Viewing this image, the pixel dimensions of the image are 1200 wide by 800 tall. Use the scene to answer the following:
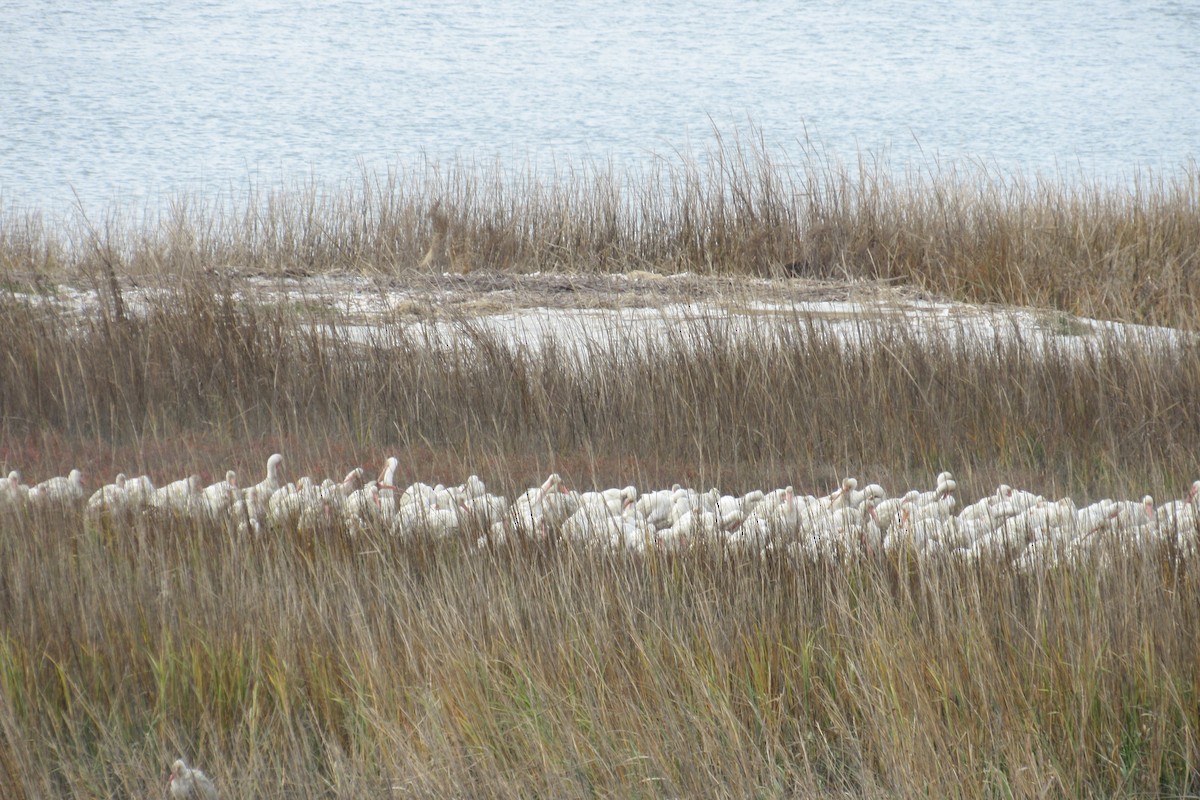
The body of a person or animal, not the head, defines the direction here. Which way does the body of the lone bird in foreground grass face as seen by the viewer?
to the viewer's left

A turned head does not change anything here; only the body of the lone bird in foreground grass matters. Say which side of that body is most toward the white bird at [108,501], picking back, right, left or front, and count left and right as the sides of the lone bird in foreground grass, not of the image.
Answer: right

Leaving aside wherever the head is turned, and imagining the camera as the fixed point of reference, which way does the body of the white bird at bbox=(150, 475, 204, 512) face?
to the viewer's right

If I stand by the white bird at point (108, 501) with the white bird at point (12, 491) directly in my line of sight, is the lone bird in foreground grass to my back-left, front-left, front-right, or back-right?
back-left

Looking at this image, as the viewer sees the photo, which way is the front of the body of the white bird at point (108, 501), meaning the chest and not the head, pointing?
to the viewer's right

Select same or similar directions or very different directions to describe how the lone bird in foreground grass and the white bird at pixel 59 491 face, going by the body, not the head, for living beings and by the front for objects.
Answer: very different directions

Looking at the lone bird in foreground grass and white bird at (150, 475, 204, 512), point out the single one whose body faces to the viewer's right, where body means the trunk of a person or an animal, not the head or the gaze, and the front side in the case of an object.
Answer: the white bird

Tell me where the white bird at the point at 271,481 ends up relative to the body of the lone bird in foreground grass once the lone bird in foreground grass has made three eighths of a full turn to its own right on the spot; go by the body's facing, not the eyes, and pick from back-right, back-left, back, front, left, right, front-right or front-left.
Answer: front-left

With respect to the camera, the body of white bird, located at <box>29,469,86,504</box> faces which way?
to the viewer's right

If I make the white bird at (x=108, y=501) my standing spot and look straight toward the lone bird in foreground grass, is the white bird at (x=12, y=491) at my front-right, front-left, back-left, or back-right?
back-right

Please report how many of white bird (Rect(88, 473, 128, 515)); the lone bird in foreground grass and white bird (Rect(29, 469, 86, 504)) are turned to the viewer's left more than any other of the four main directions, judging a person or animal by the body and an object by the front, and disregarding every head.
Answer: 1

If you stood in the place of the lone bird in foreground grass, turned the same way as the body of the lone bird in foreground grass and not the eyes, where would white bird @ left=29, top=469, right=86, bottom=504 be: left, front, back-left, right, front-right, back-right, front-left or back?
right
